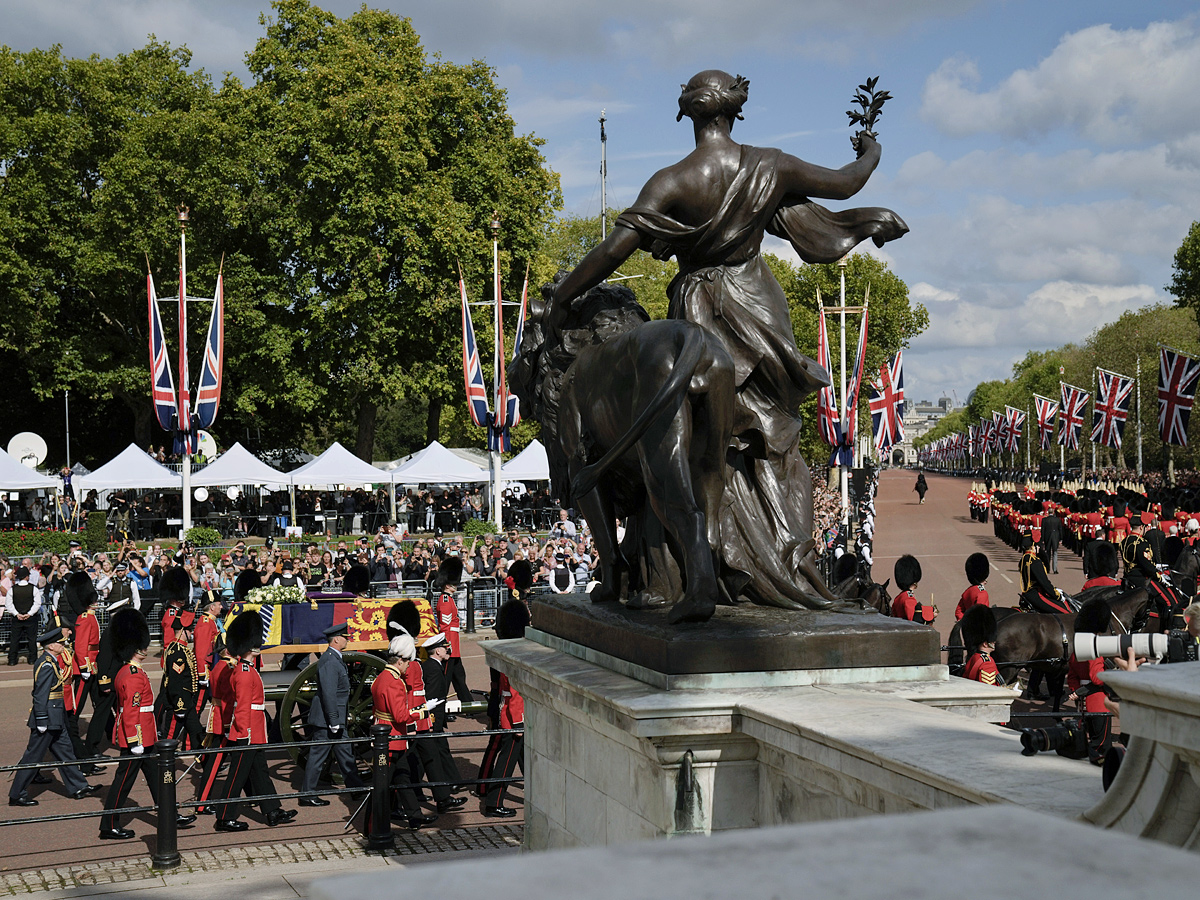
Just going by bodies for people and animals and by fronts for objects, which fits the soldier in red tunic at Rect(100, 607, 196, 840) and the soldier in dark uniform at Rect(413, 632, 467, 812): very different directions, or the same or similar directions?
same or similar directions

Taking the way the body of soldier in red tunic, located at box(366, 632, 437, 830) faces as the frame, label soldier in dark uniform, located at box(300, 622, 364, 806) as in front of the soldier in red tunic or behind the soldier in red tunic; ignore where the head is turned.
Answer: behind

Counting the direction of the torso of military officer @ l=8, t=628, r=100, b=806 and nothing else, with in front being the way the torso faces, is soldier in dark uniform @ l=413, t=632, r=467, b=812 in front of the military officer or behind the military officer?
in front

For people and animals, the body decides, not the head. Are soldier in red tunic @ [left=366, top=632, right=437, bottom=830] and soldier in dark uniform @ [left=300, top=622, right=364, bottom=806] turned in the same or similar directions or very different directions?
same or similar directions

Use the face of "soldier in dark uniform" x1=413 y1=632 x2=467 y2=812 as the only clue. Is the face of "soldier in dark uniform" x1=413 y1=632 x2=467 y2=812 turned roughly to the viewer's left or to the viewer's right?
to the viewer's right

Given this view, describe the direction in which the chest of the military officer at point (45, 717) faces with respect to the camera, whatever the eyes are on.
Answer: to the viewer's right

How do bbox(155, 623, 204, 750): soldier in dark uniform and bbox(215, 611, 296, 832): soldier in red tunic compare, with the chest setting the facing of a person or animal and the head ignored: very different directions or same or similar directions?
same or similar directions

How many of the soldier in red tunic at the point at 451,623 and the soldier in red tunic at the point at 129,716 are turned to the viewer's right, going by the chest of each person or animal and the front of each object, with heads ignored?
2

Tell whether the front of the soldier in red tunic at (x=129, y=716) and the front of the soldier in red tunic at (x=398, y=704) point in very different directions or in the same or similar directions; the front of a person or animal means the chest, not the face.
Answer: same or similar directions

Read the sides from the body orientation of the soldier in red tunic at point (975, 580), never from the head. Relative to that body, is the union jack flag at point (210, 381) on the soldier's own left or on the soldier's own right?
on the soldier's own left

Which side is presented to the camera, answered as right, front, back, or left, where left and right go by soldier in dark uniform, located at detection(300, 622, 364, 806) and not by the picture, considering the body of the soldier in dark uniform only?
right
